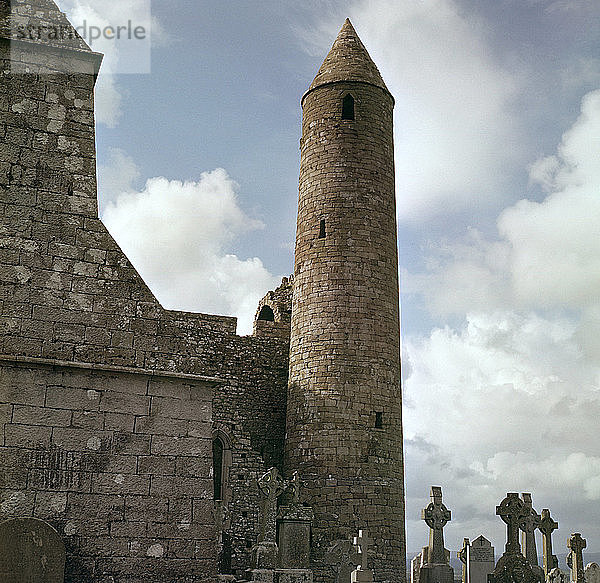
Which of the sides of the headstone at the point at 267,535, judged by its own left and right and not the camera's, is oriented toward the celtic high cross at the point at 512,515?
left

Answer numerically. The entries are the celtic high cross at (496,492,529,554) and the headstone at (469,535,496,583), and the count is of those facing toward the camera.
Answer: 2

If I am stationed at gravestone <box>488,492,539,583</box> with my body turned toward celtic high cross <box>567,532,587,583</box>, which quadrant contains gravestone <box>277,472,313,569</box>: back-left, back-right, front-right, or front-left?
back-left

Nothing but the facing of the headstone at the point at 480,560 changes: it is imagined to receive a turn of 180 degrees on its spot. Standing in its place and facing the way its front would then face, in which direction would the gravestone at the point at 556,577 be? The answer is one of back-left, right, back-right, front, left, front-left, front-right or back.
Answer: front-right

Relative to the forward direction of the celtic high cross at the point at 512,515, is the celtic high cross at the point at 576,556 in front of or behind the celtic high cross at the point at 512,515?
behind

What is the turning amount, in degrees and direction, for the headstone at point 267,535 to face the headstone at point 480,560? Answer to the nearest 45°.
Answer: approximately 90° to its left

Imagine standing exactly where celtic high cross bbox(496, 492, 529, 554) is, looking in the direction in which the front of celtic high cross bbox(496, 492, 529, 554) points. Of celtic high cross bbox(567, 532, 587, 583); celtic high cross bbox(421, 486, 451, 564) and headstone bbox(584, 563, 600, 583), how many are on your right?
1

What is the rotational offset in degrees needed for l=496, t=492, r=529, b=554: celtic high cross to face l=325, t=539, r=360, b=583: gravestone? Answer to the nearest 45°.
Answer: approximately 45° to its right

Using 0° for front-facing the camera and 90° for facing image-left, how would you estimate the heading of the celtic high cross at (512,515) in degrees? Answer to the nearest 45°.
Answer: approximately 0°

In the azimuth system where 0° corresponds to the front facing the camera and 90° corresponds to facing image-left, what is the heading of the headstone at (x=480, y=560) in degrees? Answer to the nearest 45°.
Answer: approximately 0°
